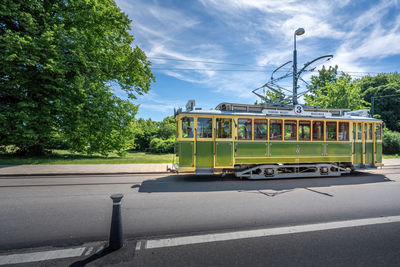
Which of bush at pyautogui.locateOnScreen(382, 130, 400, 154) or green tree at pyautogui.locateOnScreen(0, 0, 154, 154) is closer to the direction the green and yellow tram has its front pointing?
the green tree

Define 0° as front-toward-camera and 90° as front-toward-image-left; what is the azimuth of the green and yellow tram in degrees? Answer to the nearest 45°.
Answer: approximately 90°

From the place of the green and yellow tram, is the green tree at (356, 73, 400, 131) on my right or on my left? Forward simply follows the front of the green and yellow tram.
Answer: on my right

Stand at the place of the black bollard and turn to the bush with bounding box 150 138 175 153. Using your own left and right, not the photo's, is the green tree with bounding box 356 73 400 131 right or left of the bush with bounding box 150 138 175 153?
right

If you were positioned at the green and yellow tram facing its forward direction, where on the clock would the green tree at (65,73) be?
The green tree is roughly at 12 o'clock from the green and yellow tram.
